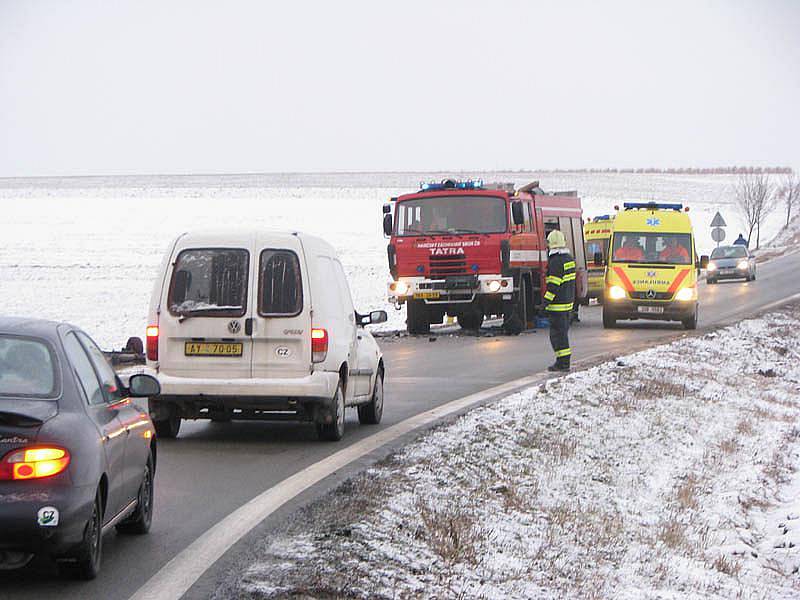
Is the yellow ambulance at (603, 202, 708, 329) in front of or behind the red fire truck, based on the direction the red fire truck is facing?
behind

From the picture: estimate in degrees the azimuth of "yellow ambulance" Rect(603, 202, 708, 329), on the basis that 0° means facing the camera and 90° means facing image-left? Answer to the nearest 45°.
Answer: approximately 0°

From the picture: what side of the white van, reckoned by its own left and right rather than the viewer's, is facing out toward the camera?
back

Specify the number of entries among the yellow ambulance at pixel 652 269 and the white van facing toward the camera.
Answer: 1

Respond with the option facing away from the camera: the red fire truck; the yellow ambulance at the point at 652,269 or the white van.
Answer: the white van

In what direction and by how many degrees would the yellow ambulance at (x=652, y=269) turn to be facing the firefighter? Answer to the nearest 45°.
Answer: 0° — it already faces them

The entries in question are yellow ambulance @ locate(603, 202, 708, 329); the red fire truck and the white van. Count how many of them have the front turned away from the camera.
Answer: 1

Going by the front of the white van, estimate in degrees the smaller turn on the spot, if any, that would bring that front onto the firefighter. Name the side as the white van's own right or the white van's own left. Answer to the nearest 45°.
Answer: approximately 45° to the white van's own right

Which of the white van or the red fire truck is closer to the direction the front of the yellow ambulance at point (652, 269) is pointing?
the white van

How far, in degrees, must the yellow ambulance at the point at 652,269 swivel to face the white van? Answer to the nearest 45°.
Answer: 0° — it already faces it

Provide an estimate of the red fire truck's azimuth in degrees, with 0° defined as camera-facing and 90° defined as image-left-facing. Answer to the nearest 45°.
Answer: approximately 45°

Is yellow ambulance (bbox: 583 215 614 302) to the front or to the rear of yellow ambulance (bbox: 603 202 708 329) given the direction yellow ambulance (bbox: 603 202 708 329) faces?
to the rear
